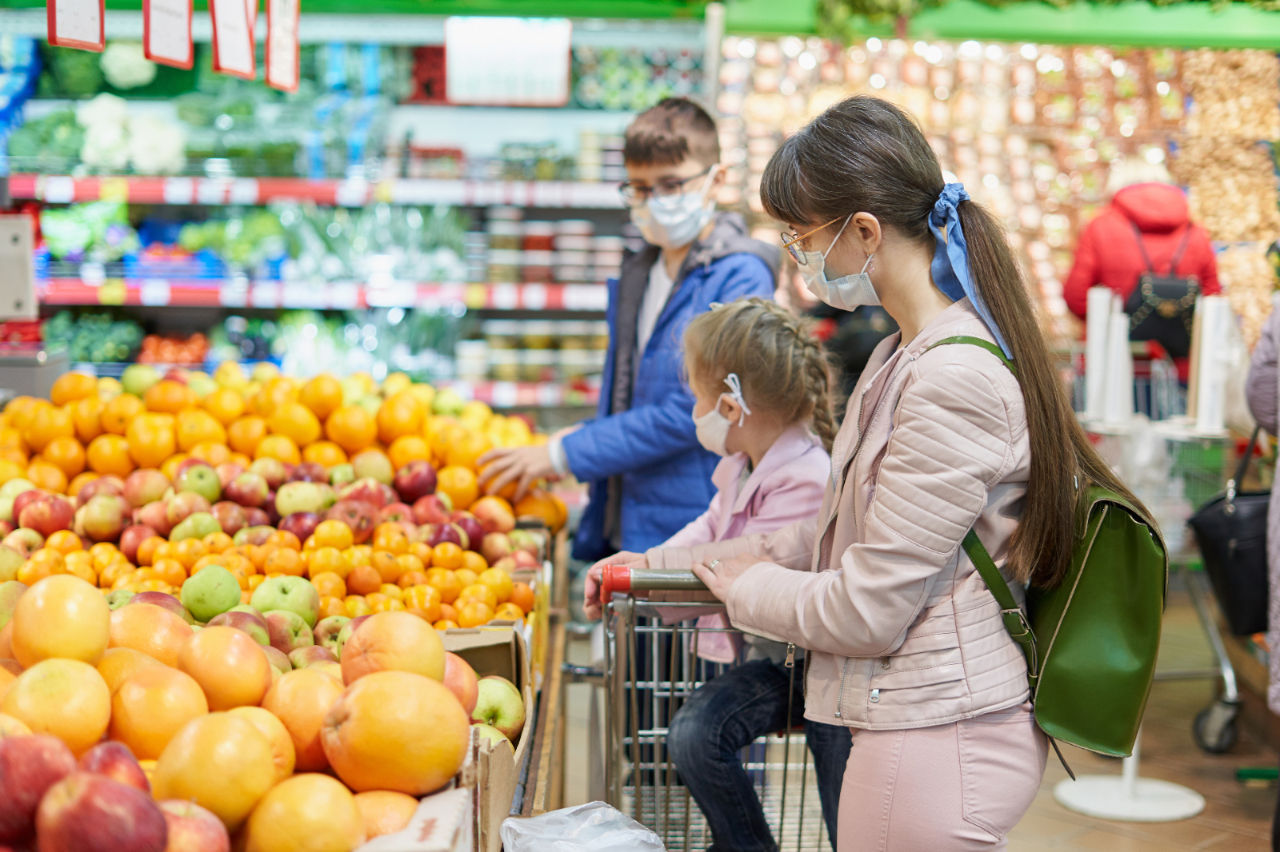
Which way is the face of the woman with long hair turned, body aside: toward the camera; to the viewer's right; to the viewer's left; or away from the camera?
to the viewer's left

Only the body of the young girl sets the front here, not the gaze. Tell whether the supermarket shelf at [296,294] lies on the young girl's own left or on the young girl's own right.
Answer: on the young girl's own right

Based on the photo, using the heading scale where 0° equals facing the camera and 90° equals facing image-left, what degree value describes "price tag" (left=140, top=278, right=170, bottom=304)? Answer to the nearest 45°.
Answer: approximately 0°

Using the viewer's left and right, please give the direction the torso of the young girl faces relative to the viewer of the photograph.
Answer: facing to the left of the viewer

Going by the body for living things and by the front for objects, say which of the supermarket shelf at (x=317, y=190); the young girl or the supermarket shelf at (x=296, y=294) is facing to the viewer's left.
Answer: the young girl

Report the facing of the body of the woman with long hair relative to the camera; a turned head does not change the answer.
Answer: to the viewer's left

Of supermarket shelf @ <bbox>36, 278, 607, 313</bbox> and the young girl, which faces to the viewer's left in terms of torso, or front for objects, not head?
the young girl

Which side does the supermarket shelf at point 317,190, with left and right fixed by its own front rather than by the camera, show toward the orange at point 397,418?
front

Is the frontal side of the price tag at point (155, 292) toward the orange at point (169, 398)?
yes

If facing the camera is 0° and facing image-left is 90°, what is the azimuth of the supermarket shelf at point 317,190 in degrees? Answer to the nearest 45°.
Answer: approximately 0°

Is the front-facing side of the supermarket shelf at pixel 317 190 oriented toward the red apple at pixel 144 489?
yes
